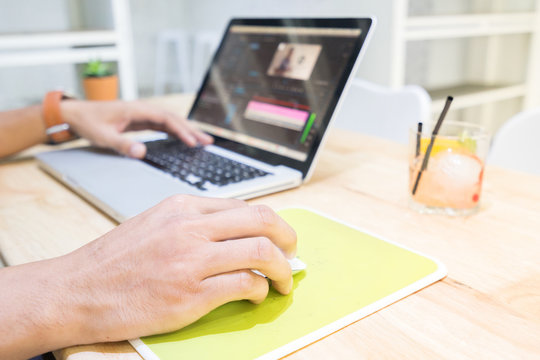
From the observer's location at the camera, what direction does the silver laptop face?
facing the viewer and to the left of the viewer

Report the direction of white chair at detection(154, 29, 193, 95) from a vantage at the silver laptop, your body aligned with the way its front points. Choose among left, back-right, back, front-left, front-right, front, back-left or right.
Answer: back-right
